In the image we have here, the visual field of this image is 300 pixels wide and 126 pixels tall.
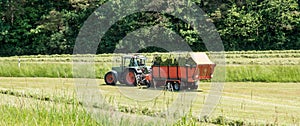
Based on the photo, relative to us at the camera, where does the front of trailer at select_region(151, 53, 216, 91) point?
facing away from the viewer and to the left of the viewer

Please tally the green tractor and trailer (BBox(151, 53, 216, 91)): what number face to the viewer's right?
0

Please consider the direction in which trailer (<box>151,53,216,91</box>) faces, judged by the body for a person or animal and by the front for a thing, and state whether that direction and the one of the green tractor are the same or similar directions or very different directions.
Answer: same or similar directions

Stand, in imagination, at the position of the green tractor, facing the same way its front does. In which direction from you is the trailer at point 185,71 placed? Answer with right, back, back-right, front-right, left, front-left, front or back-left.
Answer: back

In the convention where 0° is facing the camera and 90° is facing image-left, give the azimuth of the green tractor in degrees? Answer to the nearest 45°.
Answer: approximately 135°

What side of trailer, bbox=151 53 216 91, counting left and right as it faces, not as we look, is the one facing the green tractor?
front
